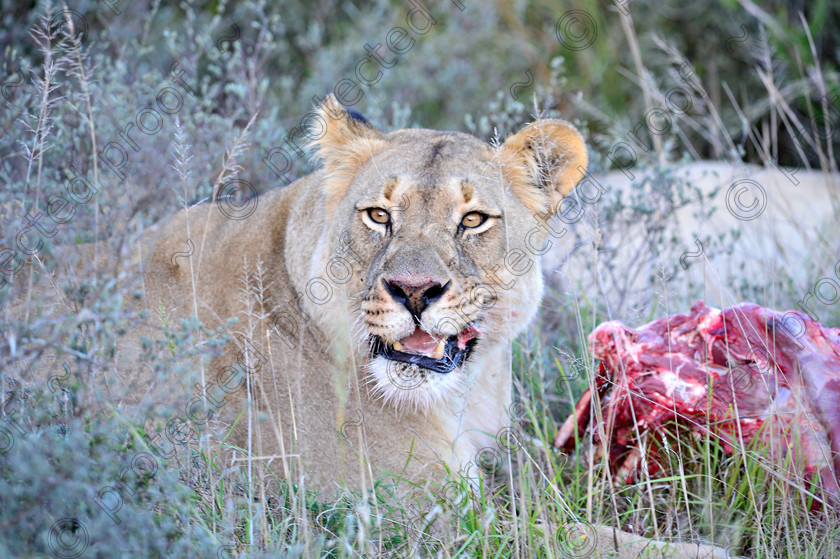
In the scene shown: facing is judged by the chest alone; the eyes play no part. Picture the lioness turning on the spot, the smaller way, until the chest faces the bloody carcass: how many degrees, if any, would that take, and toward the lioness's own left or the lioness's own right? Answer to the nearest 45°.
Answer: approximately 45° to the lioness's own left

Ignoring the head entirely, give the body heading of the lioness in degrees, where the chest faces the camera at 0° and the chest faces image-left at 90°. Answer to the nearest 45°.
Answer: approximately 315°
